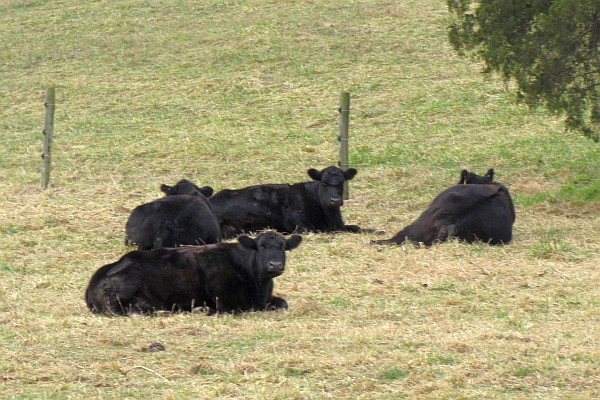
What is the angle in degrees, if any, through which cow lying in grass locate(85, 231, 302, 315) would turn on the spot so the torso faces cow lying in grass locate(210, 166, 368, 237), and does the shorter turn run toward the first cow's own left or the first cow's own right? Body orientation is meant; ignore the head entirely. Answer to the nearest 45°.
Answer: approximately 90° to the first cow's own left

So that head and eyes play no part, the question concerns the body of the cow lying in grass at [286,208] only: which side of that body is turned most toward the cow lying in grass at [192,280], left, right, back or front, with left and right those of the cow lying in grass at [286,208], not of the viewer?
right

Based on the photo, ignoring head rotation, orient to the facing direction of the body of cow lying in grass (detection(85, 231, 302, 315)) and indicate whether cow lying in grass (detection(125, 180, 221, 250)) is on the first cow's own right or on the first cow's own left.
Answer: on the first cow's own left

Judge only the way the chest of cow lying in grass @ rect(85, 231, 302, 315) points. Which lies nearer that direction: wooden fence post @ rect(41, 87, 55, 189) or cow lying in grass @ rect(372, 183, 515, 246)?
the cow lying in grass

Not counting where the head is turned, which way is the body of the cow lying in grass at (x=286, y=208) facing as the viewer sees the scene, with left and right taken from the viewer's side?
facing to the right of the viewer

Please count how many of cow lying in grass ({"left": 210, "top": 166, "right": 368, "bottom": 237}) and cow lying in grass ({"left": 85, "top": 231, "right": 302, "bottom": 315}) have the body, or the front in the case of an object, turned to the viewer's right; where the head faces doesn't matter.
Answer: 2

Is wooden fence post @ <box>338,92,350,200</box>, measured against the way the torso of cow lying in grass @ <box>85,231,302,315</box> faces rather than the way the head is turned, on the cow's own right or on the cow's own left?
on the cow's own left

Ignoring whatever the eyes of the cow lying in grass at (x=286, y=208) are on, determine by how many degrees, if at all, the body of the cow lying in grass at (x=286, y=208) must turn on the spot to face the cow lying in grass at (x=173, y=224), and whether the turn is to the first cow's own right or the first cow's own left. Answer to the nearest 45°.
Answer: approximately 135° to the first cow's own right

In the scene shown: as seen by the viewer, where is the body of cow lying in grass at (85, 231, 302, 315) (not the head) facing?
to the viewer's right

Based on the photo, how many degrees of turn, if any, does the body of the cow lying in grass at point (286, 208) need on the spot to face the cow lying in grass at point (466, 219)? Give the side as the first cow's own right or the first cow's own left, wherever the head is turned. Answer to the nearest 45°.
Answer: approximately 45° to the first cow's own right

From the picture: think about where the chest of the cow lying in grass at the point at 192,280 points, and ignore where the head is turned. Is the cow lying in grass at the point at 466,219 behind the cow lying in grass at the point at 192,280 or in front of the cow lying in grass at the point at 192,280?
in front

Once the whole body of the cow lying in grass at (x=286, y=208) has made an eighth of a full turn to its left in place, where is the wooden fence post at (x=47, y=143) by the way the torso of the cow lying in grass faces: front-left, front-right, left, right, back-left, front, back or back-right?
left
